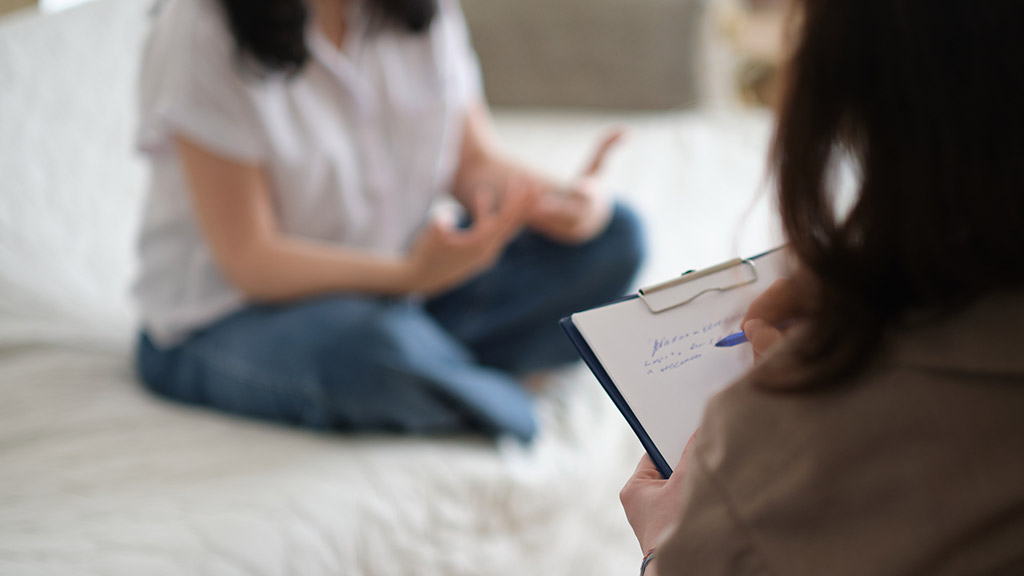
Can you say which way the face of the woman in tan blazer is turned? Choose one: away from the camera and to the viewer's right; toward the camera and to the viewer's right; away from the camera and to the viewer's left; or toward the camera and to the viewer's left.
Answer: away from the camera and to the viewer's left

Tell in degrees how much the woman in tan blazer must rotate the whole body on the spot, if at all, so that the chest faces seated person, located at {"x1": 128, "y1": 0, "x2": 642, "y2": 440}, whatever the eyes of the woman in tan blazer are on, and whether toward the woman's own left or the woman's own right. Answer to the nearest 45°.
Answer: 0° — they already face them

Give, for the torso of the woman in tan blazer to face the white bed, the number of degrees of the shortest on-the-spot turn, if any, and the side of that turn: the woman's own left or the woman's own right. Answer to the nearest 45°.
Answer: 0° — they already face it

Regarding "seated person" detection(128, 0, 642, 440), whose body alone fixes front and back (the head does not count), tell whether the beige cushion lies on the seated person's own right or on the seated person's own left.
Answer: on the seated person's own left

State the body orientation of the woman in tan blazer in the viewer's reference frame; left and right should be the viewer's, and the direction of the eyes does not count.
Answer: facing away from the viewer and to the left of the viewer

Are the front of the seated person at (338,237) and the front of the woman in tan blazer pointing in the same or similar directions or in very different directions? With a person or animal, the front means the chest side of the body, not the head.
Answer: very different directions

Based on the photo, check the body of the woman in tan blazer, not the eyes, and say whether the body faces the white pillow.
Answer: yes

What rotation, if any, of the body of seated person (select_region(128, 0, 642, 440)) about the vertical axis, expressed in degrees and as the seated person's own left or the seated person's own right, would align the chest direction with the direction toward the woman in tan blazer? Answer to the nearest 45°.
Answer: approximately 45° to the seated person's own right

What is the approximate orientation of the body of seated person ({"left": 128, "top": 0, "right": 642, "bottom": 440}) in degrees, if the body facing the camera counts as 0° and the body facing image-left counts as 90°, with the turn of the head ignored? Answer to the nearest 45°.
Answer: approximately 315°
